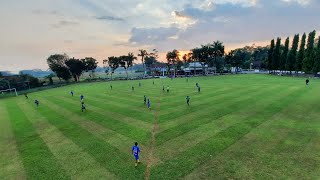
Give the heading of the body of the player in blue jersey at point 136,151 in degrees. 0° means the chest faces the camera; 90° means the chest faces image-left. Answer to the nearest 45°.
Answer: approximately 180°
